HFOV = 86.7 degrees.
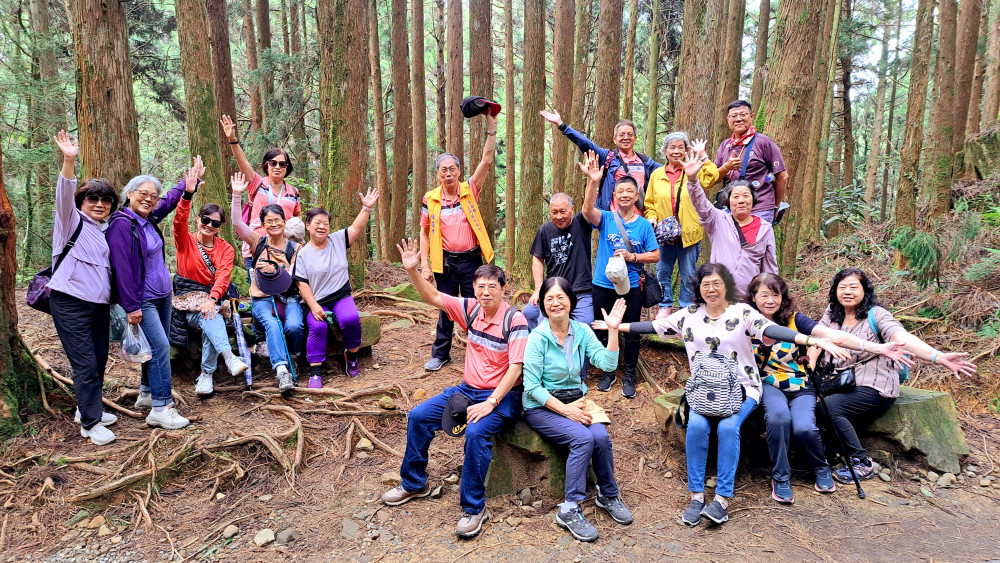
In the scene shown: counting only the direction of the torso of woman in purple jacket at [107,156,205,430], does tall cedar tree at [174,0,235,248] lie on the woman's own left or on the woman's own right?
on the woman's own left

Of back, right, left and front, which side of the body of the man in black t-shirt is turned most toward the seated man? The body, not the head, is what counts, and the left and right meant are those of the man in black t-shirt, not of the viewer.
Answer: front

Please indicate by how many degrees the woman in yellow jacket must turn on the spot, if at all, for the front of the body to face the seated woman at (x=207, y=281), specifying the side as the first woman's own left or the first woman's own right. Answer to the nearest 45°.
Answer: approximately 90° to the first woman's own right

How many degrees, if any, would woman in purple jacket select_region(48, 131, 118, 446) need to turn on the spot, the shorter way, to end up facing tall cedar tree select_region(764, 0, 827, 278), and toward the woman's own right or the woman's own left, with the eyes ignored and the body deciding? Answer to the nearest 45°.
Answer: approximately 45° to the woman's own left

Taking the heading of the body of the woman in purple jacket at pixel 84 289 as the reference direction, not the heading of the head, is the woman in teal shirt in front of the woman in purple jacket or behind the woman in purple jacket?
in front

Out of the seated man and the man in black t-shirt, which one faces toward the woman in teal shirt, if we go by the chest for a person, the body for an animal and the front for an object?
the man in black t-shirt

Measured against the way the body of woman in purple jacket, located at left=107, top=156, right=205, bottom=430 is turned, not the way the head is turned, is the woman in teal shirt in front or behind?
in front

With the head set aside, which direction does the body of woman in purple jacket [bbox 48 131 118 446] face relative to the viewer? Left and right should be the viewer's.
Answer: facing the viewer and to the right of the viewer
